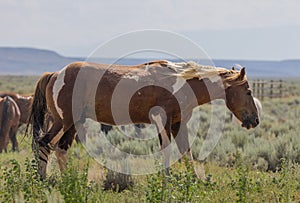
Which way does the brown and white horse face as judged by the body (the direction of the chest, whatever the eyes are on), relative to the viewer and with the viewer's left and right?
facing to the right of the viewer

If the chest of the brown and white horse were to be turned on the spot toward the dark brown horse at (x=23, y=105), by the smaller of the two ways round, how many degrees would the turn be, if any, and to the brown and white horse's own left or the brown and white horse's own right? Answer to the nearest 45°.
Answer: approximately 135° to the brown and white horse's own left

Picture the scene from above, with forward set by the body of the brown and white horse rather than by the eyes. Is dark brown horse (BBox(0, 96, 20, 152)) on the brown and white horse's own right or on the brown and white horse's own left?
on the brown and white horse's own left
